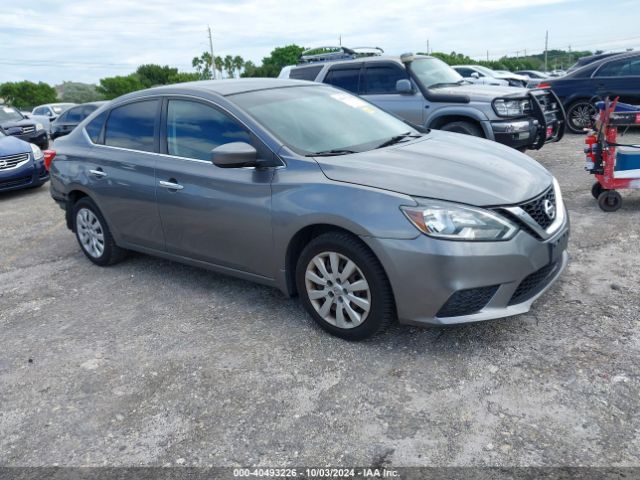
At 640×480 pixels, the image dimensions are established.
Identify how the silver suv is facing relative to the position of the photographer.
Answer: facing the viewer and to the right of the viewer

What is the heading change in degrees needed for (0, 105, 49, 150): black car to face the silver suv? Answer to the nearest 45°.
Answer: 0° — it already faces it

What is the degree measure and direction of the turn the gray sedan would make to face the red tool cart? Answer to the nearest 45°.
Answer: approximately 90° to its left

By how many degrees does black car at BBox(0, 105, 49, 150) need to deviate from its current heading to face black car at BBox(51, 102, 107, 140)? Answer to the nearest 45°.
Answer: approximately 90° to its left

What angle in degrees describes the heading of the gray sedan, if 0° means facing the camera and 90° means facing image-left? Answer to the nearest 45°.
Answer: approximately 315°
